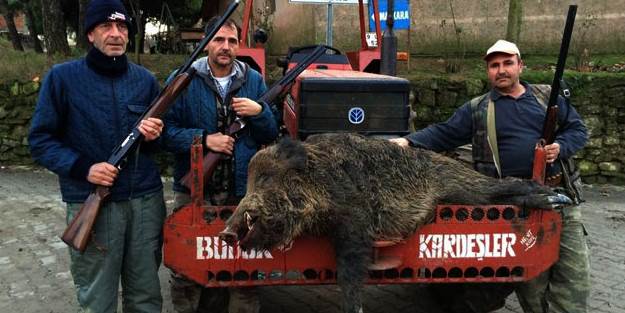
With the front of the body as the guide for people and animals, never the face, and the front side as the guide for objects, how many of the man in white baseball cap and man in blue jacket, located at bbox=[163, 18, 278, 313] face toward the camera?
2

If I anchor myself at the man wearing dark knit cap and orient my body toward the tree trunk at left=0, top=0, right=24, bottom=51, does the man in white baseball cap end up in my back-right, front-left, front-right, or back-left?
back-right

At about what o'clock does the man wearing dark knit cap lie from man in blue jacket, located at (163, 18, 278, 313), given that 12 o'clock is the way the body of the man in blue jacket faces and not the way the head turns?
The man wearing dark knit cap is roughly at 2 o'clock from the man in blue jacket.

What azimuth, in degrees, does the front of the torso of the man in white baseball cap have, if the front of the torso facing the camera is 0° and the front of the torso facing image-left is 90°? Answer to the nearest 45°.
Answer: approximately 0°

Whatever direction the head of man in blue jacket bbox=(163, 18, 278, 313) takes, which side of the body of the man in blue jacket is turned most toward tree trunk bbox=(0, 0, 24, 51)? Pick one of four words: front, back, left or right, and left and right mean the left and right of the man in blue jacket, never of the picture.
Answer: back

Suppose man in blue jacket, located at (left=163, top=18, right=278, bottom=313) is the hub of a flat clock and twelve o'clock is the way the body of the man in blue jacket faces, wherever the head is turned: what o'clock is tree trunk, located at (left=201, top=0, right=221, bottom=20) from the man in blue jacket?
The tree trunk is roughly at 6 o'clock from the man in blue jacket.

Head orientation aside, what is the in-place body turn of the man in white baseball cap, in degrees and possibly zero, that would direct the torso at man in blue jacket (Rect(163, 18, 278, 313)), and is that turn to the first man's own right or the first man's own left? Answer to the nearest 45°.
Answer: approximately 90° to the first man's own right

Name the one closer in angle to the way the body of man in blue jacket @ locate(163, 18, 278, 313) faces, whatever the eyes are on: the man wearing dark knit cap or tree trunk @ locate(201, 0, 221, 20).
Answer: the man wearing dark knit cap

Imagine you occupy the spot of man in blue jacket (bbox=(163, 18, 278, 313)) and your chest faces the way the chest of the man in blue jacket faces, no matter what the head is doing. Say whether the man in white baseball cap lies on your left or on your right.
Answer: on your left

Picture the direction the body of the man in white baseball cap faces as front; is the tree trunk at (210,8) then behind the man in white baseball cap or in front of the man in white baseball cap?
behind

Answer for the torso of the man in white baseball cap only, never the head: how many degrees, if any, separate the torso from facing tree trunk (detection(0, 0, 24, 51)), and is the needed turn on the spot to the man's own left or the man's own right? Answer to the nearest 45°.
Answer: approximately 135° to the man's own right

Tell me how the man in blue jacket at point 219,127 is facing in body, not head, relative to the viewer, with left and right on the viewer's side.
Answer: facing the viewer
